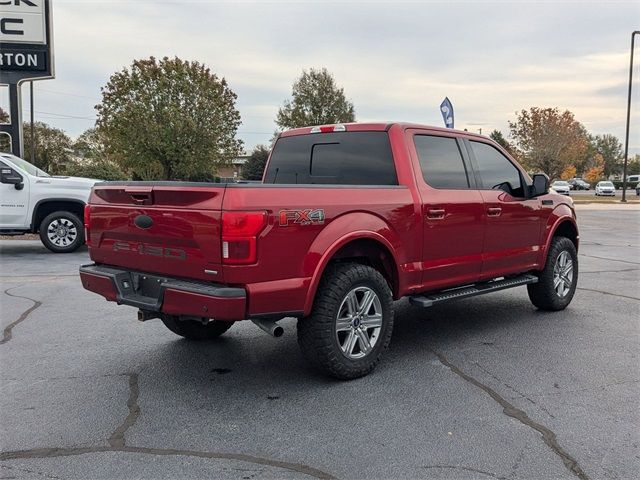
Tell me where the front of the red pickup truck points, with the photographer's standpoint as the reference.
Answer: facing away from the viewer and to the right of the viewer

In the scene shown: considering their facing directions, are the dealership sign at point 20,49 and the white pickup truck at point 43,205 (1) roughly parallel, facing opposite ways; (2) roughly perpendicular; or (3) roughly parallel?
roughly perpendicular

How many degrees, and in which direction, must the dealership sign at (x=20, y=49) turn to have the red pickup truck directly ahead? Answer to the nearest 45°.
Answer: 0° — it already faces it

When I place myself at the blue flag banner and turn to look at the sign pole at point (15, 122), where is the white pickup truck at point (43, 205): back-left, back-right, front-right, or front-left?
front-left

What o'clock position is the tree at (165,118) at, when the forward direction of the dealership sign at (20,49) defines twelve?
The tree is roughly at 7 o'clock from the dealership sign.

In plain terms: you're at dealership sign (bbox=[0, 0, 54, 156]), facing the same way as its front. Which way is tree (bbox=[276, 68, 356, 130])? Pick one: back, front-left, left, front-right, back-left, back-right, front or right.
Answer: back-left

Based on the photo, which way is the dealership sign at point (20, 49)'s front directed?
toward the camera

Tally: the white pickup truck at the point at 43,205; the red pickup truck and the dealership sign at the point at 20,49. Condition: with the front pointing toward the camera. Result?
1
